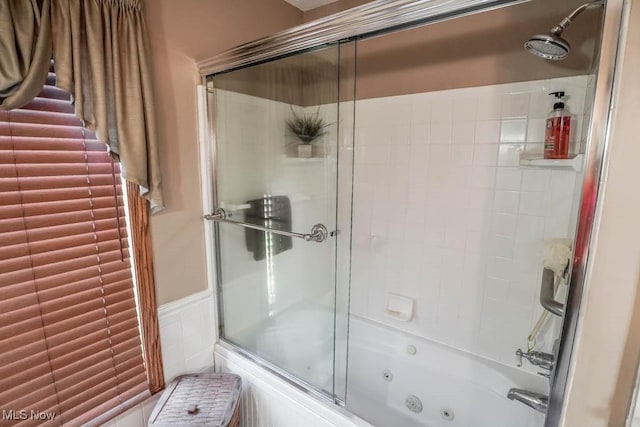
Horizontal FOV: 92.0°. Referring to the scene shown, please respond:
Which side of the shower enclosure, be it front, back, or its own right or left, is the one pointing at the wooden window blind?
front

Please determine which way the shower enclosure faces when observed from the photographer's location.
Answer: facing the viewer and to the left of the viewer

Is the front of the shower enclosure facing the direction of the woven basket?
yes

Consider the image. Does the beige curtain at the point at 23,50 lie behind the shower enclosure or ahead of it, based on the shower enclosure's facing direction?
ahead

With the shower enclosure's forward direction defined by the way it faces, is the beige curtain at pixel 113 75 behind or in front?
in front

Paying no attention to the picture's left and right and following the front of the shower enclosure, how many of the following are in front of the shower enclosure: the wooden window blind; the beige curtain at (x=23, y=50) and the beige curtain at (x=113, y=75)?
3
